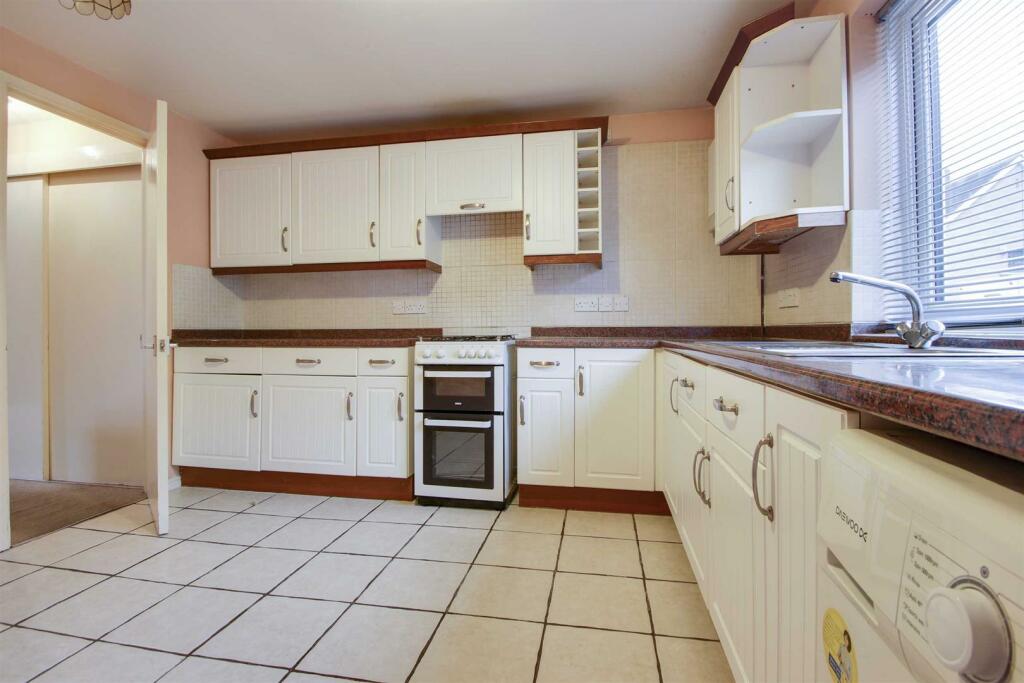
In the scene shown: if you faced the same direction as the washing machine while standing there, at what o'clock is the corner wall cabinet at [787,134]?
The corner wall cabinet is roughly at 4 o'clock from the washing machine.

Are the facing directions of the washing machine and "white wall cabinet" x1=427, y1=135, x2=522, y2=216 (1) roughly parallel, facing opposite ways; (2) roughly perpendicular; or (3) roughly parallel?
roughly perpendicular

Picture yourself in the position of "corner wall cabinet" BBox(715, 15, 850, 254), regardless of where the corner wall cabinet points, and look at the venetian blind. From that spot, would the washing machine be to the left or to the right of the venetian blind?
right

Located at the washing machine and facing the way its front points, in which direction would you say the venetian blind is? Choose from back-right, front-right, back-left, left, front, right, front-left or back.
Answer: back-right

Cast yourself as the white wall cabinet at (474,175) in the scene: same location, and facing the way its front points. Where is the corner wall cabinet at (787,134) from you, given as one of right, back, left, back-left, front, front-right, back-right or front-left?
front-left

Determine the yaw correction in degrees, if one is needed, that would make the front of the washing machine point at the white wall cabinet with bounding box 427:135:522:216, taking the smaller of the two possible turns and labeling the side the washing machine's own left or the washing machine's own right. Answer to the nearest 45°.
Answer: approximately 90° to the washing machine's own right

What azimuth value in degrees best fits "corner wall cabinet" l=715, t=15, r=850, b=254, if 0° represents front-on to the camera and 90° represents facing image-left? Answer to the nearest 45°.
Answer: approximately 45°

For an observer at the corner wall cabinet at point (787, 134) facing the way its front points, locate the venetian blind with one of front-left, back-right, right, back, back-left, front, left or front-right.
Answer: left

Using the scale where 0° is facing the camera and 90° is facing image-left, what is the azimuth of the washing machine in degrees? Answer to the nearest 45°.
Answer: approximately 45°

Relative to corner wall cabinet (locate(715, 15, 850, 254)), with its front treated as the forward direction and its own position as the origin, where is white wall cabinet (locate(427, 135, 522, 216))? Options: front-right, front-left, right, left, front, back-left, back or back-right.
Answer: front-right

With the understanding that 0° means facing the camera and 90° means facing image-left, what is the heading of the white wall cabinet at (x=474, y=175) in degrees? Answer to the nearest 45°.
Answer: approximately 0°
